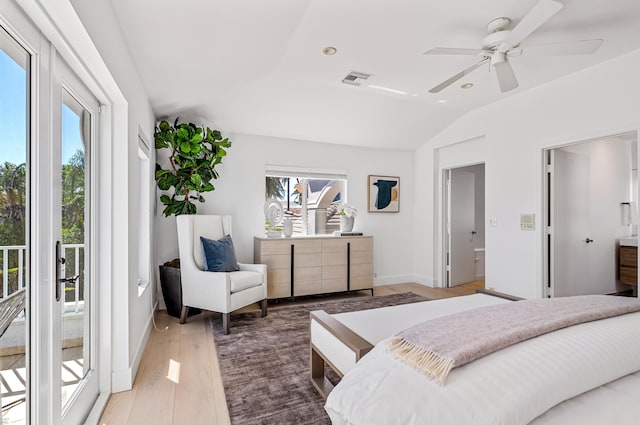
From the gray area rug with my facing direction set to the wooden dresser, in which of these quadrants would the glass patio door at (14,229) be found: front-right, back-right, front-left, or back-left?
back-left

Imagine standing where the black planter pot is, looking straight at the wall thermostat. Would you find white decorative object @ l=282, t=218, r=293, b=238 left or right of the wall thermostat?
left

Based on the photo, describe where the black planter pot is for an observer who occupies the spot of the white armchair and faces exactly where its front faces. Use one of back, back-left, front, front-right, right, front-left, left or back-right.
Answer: back

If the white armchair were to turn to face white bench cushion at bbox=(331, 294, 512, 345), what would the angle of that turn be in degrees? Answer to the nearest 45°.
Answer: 0° — it already faces it

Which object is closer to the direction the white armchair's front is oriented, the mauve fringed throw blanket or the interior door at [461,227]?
the mauve fringed throw blanket

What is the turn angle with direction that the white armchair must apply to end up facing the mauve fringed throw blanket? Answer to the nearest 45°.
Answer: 0° — it already faces it

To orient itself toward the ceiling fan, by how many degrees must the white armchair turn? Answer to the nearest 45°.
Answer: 0° — it already faces it

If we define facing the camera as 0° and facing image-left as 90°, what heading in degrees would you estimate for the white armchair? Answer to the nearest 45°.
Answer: approximately 315°

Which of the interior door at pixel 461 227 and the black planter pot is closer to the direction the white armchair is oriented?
the interior door

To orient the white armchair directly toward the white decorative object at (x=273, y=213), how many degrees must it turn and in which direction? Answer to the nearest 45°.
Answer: approximately 90° to its left

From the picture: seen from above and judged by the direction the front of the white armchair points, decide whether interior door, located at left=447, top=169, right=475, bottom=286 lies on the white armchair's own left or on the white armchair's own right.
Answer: on the white armchair's own left
